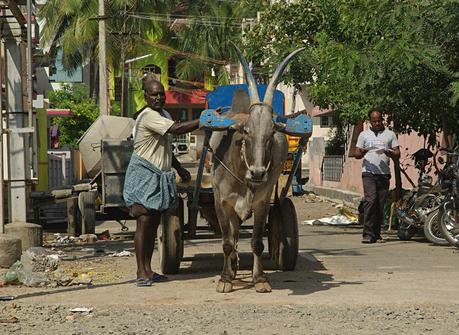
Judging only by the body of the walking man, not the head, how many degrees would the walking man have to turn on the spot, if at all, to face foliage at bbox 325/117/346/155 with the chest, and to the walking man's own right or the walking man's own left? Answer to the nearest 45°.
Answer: approximately 180°

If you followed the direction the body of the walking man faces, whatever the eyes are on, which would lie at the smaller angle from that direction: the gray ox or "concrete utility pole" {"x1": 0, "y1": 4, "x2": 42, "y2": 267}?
the gray ox

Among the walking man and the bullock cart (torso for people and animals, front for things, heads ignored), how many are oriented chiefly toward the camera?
2

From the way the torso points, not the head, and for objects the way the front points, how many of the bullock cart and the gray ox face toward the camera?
2

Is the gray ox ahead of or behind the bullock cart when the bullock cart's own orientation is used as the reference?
ahead

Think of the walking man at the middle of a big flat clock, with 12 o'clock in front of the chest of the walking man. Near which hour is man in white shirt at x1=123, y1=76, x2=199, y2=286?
The man in white shirt is roughly at 1 o'clock from the walking man.

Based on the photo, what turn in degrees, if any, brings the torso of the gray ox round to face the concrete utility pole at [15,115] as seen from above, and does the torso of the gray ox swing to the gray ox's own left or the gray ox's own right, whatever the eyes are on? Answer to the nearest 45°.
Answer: approximately 135° to the gray ox's own right

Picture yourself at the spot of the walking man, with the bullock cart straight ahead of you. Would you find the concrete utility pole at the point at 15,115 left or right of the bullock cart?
right

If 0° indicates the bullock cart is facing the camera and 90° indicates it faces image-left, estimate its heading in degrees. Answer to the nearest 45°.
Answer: approximately 0°

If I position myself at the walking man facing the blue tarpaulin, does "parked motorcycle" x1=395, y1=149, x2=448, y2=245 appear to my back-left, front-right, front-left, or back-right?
back-left
